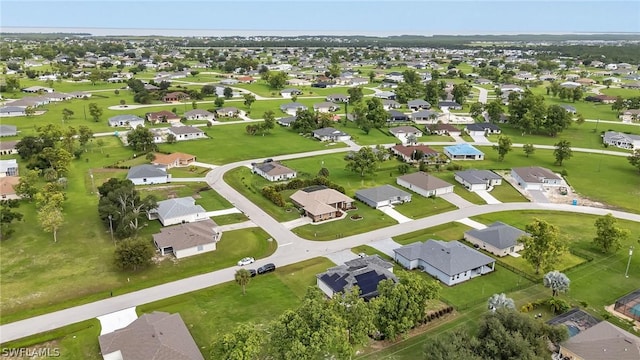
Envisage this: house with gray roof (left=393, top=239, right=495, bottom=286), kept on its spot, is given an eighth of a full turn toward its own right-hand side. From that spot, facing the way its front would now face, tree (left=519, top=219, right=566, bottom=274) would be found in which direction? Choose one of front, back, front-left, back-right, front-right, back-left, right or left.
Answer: right

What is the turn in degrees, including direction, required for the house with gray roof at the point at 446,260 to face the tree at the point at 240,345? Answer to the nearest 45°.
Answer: approximately 90° to its left

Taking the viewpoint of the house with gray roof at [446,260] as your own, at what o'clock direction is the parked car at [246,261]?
The parked car is roughly at 10 o'clock from the house with gray roof.

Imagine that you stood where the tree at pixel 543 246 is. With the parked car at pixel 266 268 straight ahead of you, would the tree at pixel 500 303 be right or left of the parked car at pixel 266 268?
left

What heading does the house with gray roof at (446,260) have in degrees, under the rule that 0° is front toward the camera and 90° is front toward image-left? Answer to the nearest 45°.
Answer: approximately 135°

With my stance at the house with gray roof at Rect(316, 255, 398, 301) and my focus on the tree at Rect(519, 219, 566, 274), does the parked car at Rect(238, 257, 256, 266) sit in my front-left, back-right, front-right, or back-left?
back-left

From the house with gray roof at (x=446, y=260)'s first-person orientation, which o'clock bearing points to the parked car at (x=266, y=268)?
The parked car is roughly at 10 o'clock from the house with gray roof.

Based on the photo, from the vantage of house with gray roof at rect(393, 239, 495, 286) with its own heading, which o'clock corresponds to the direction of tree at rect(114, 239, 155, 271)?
The tree is roughly at 10 o'clock from the house with gray roof.

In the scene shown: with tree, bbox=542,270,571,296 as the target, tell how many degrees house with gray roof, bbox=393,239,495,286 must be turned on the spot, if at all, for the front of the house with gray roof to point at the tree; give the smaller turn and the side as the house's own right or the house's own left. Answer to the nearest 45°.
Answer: approximately 135° to the house's own right

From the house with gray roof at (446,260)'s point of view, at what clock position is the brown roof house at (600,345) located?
The brown roof house is roughly at 6 o'clock from the house with gray roof.

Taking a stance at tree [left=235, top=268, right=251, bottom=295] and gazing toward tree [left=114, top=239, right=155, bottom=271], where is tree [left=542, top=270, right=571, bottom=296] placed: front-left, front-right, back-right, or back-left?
back-right

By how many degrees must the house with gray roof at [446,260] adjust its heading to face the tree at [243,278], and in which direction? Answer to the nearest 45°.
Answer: approximately 90° to its left
